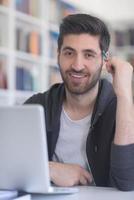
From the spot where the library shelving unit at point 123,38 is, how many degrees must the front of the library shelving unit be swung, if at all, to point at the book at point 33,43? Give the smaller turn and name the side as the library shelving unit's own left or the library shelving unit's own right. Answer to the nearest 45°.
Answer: approximately 45° to the library shelving unit's own right

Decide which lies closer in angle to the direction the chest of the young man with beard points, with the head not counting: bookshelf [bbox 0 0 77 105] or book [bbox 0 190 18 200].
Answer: the book

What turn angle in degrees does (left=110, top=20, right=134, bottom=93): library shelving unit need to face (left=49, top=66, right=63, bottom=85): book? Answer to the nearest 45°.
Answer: approximately 45° to its right

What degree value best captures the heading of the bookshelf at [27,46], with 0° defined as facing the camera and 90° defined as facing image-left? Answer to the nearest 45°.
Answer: approximately 315°

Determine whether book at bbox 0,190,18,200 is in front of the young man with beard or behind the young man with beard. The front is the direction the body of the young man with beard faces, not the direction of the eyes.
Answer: in front

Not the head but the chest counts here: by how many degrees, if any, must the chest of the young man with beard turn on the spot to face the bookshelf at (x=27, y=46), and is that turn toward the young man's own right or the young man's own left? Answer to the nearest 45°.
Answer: approximately 180°

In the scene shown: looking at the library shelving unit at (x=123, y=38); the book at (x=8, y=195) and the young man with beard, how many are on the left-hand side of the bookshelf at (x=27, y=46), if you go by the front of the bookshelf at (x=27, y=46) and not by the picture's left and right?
1

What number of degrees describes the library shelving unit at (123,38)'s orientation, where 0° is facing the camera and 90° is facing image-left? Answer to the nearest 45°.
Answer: approximately 0°

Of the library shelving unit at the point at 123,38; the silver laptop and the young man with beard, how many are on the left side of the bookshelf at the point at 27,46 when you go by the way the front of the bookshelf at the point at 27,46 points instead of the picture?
1

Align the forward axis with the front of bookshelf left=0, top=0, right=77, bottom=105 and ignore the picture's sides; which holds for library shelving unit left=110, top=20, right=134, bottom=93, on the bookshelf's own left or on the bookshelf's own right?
on the bookshelf's own left

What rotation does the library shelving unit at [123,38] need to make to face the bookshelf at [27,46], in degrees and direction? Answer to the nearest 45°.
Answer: approximately 45° to its right

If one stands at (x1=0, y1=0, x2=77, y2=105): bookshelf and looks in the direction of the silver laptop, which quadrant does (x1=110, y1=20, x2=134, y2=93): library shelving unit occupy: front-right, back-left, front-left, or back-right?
back-left

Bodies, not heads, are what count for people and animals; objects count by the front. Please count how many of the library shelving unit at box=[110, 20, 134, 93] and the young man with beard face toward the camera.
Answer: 2
